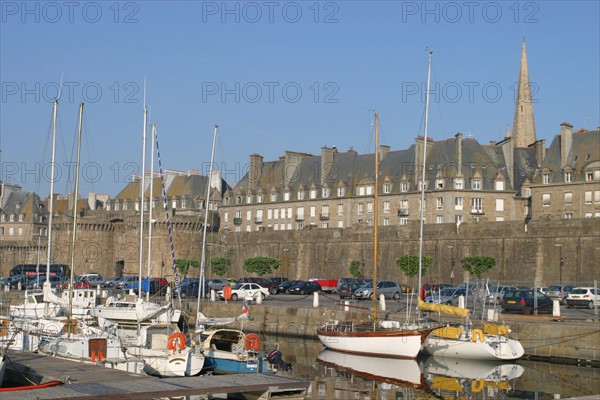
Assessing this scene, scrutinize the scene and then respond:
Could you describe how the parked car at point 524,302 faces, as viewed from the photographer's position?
facing away from the viewer and to the right of the viewer

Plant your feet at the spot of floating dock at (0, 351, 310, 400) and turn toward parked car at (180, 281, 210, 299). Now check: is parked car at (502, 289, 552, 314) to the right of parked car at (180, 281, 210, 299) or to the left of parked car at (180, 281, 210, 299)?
right

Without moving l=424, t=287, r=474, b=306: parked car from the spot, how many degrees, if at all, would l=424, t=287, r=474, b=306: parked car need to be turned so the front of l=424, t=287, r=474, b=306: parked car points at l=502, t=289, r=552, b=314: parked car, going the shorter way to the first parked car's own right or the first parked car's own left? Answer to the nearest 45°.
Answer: approximately 135° to the first parked car's own left

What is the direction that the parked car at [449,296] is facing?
to the viewer's left

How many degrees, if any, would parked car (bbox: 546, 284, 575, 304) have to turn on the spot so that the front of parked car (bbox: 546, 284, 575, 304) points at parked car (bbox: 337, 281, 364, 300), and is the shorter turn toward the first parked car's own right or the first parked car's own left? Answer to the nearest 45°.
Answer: approximately 135° to the first parked car's own left

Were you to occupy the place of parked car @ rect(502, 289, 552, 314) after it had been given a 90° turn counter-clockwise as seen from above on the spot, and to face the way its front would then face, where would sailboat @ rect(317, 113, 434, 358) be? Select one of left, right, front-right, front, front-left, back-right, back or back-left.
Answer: left
